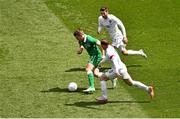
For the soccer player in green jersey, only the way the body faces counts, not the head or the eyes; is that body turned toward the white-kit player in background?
no

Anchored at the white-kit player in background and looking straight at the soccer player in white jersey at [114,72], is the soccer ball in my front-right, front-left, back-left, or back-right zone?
front-right

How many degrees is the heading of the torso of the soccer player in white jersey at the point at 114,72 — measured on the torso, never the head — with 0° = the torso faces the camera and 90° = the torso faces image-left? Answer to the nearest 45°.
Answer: approximately 90°

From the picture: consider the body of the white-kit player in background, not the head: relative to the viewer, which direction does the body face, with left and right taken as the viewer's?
facing the viewer and to the left of the viewer

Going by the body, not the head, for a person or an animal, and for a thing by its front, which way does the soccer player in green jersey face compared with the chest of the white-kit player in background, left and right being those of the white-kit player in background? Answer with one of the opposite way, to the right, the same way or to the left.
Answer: the same way

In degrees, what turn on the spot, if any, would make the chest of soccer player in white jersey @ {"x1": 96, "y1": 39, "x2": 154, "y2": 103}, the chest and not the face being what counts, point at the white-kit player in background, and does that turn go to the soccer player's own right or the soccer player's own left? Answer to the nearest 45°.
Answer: approximately 90° to the soccer player's own right
